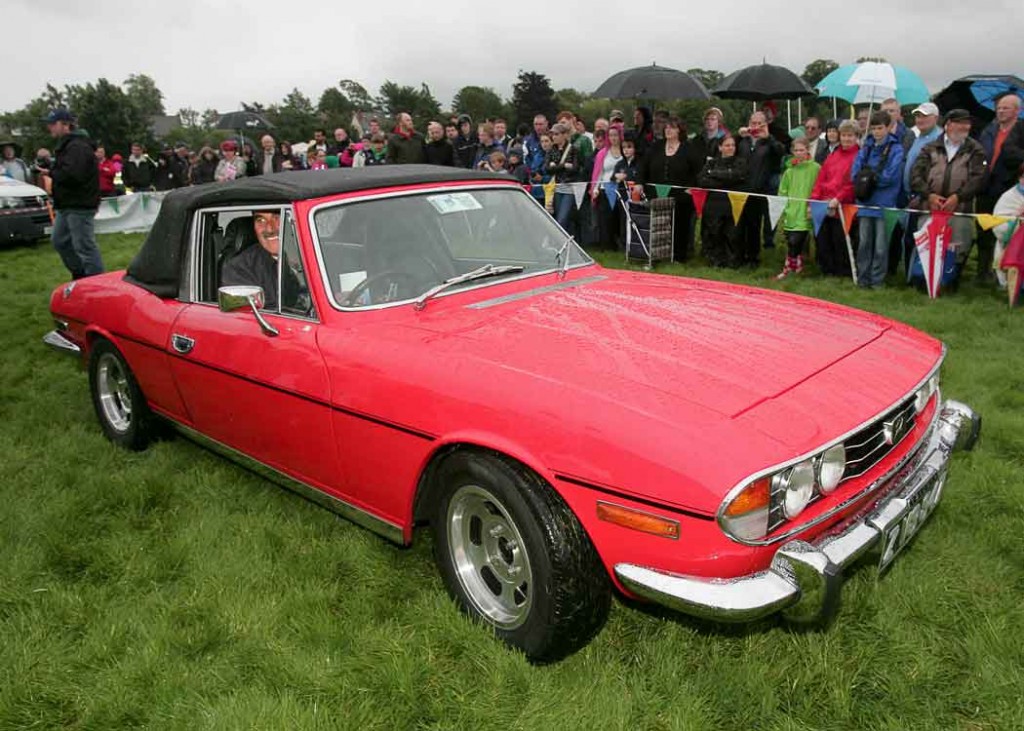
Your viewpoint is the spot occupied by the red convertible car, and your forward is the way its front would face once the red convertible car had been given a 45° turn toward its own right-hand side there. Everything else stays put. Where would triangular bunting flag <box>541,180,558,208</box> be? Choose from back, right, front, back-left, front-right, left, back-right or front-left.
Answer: back

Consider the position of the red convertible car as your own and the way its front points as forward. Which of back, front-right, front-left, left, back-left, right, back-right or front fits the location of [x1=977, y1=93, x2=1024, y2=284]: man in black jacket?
left

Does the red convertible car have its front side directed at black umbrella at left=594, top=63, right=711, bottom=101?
no

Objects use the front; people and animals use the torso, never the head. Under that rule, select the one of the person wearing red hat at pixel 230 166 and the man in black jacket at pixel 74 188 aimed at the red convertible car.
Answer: the person wearing red hat

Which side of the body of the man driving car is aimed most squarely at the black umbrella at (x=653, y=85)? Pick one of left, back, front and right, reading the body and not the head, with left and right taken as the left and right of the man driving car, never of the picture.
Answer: left

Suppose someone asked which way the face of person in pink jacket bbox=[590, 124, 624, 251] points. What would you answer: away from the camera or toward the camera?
toward the camera

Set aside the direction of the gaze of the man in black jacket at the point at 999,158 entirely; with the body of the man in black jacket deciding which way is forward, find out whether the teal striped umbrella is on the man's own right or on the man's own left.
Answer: on the man's own right

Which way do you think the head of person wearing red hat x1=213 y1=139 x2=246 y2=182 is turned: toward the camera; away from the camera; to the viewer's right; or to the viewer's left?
toward the camera

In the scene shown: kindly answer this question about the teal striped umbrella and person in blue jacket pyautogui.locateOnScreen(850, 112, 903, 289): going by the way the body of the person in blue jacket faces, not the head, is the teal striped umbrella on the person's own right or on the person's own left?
on the person's own right

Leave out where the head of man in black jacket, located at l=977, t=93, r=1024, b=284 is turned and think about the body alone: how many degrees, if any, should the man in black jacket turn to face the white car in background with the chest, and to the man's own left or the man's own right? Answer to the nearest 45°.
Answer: approximately 45° to the man's own right

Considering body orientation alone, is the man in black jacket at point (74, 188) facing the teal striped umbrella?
no

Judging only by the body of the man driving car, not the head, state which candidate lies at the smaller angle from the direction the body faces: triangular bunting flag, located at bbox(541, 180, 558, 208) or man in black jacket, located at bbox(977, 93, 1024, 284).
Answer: the man in black jacket

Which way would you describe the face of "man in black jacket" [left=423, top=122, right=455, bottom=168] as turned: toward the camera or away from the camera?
toward the camera

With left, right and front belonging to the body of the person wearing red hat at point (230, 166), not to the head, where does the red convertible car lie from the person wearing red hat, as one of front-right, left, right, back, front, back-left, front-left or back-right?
front

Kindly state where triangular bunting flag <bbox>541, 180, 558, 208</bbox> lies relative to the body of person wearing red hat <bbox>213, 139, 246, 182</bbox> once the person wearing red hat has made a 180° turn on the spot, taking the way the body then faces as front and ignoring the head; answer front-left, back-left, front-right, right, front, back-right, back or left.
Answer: back-right

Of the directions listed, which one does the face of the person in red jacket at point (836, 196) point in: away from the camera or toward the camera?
toward the camera

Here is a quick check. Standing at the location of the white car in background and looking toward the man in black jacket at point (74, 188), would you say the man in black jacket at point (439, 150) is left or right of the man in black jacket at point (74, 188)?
left
